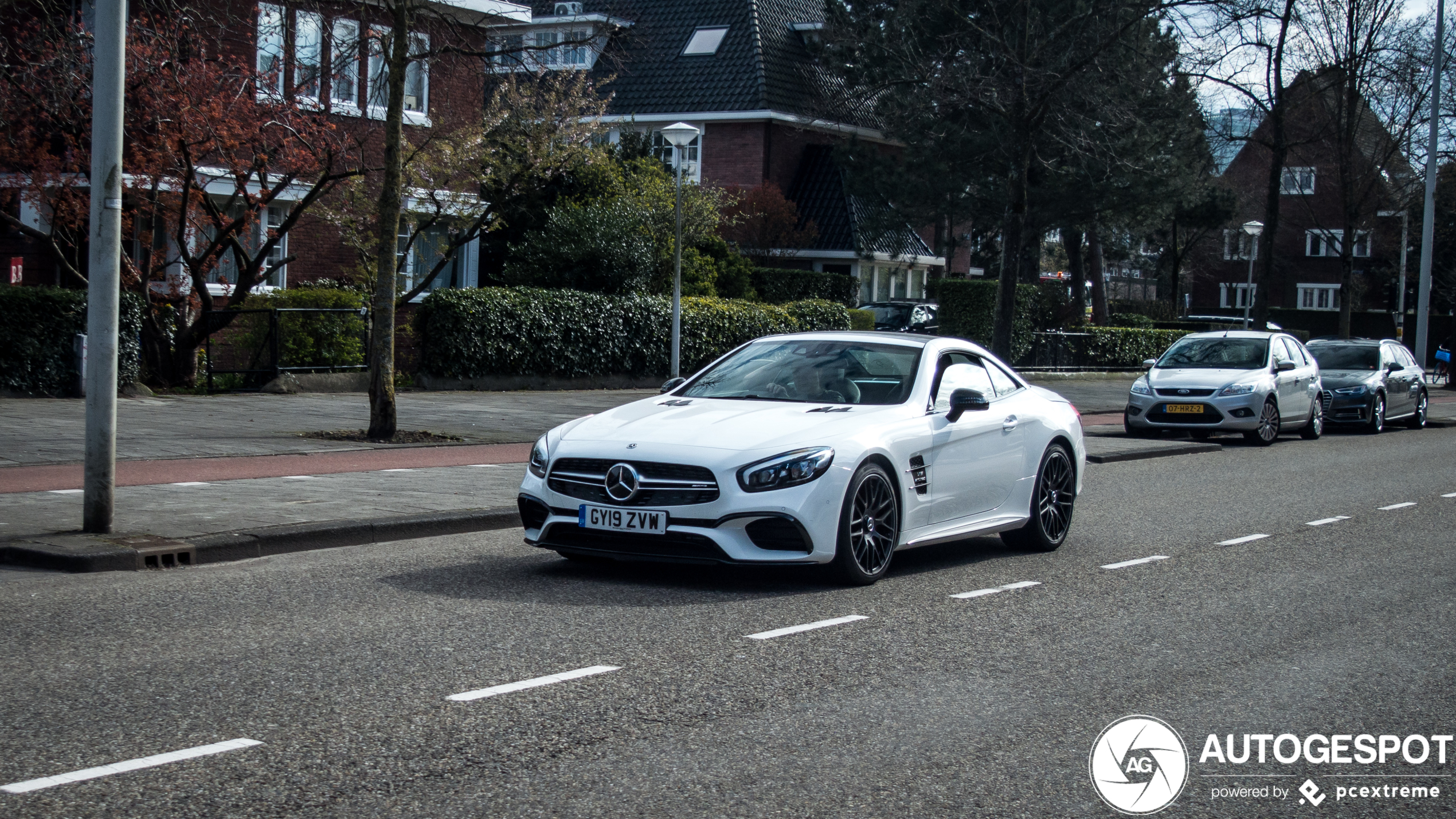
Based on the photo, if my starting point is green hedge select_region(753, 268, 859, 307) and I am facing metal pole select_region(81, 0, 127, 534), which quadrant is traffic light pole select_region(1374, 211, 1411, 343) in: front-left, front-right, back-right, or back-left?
back-left

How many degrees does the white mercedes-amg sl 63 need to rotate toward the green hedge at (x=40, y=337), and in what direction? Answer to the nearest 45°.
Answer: approximately 90° to its right

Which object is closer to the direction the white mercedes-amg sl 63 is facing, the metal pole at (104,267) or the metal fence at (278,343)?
the metal pole

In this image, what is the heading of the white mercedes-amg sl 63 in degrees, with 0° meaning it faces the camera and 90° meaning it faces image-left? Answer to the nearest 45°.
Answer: approximately 45°

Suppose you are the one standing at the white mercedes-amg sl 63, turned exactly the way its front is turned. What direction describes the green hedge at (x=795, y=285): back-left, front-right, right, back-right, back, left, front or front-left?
back-right

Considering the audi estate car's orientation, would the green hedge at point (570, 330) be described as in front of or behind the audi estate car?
in front

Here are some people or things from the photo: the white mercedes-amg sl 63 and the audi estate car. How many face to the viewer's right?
0

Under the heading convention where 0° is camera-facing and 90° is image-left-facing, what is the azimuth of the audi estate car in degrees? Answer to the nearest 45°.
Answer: approximately 45°

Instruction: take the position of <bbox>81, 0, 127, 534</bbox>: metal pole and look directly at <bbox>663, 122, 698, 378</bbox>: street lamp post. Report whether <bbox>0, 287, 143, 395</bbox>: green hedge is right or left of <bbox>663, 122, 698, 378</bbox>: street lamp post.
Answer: left

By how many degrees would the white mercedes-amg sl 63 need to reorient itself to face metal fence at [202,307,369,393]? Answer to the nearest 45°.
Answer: approximately 90° to its right

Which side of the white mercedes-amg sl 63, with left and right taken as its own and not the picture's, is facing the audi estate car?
back
